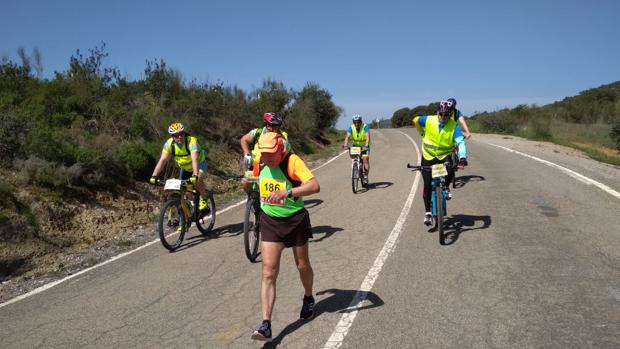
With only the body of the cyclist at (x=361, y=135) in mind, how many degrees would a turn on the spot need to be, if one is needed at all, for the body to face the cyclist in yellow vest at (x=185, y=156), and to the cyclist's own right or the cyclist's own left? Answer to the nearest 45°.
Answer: approximately 45° to the cyclist's own right

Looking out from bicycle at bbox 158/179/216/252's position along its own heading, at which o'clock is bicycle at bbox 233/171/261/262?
bicycle at bbox 233/171/261/262 is roughly at 9 o'clock from bicycle at bbox 158/179/216/252.

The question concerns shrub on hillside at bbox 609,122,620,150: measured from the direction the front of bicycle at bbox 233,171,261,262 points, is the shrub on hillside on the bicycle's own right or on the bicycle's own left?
on the bicycle's own left

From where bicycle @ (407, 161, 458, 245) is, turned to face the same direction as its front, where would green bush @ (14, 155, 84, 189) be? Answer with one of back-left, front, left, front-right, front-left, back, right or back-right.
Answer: right

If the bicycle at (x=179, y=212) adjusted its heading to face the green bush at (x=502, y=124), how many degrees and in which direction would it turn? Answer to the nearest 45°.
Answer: approximately 180°

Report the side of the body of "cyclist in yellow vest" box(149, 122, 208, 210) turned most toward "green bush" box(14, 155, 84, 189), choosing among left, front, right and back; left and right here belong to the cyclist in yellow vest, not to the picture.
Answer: right

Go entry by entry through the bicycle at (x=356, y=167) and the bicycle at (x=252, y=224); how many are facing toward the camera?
2

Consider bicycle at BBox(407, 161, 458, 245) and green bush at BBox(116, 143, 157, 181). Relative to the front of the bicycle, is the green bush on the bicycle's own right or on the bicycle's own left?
on the bicycle's own right

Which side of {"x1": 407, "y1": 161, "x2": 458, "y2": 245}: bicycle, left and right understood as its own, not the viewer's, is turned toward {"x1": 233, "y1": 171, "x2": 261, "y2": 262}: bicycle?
right
